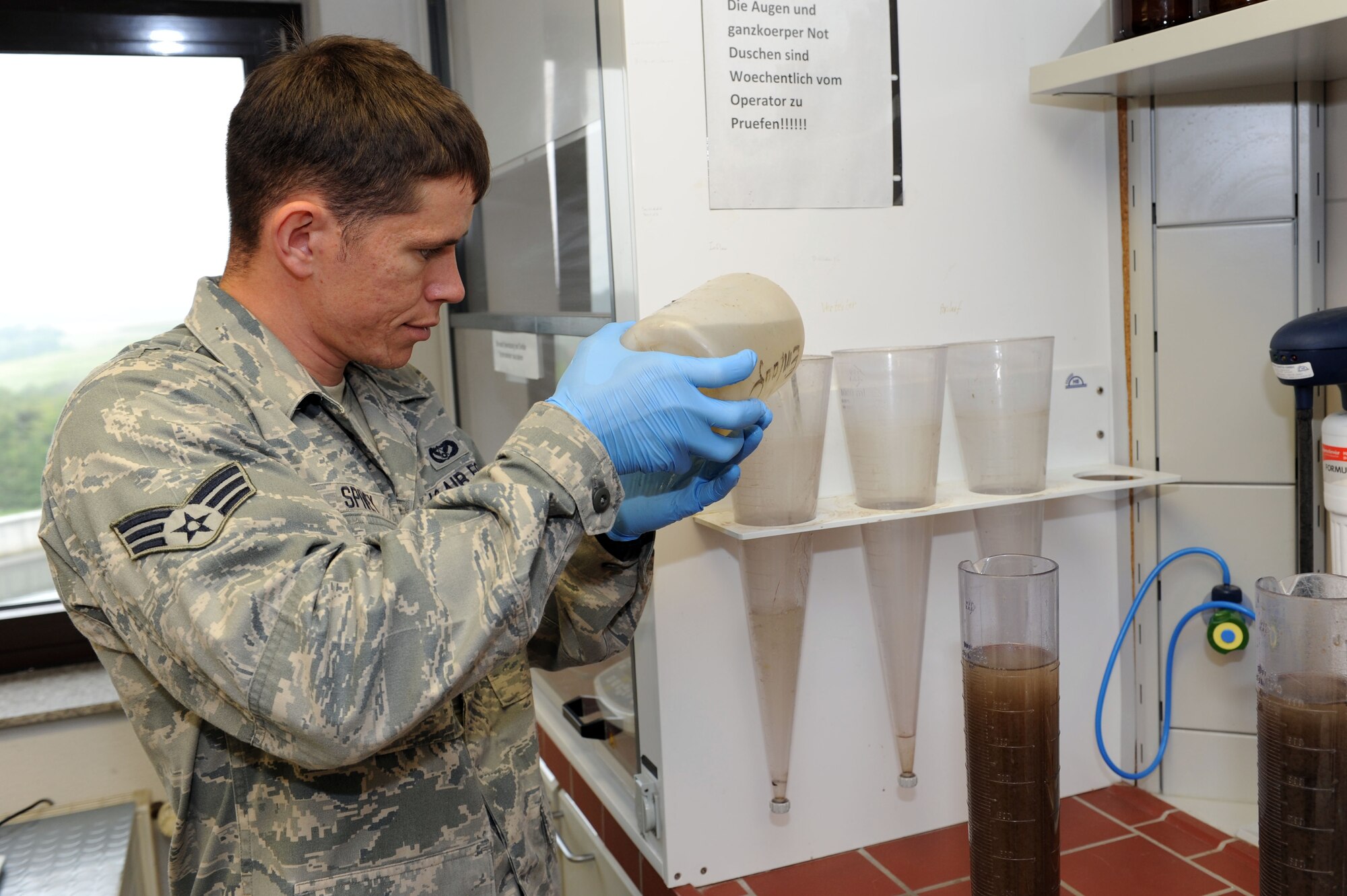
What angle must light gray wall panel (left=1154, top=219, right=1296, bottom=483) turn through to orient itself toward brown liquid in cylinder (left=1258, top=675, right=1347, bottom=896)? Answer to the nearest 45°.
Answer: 0° — it already faces it

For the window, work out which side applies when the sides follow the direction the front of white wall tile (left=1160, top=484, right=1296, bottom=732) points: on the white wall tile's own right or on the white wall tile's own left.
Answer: on the white wall tile's own right

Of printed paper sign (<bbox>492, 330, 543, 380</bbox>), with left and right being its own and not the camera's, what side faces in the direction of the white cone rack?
left

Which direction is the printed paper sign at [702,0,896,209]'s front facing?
toward the camera

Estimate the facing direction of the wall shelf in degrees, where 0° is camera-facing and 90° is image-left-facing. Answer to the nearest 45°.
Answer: approximately 45°

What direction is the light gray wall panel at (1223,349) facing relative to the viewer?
toward the camera
